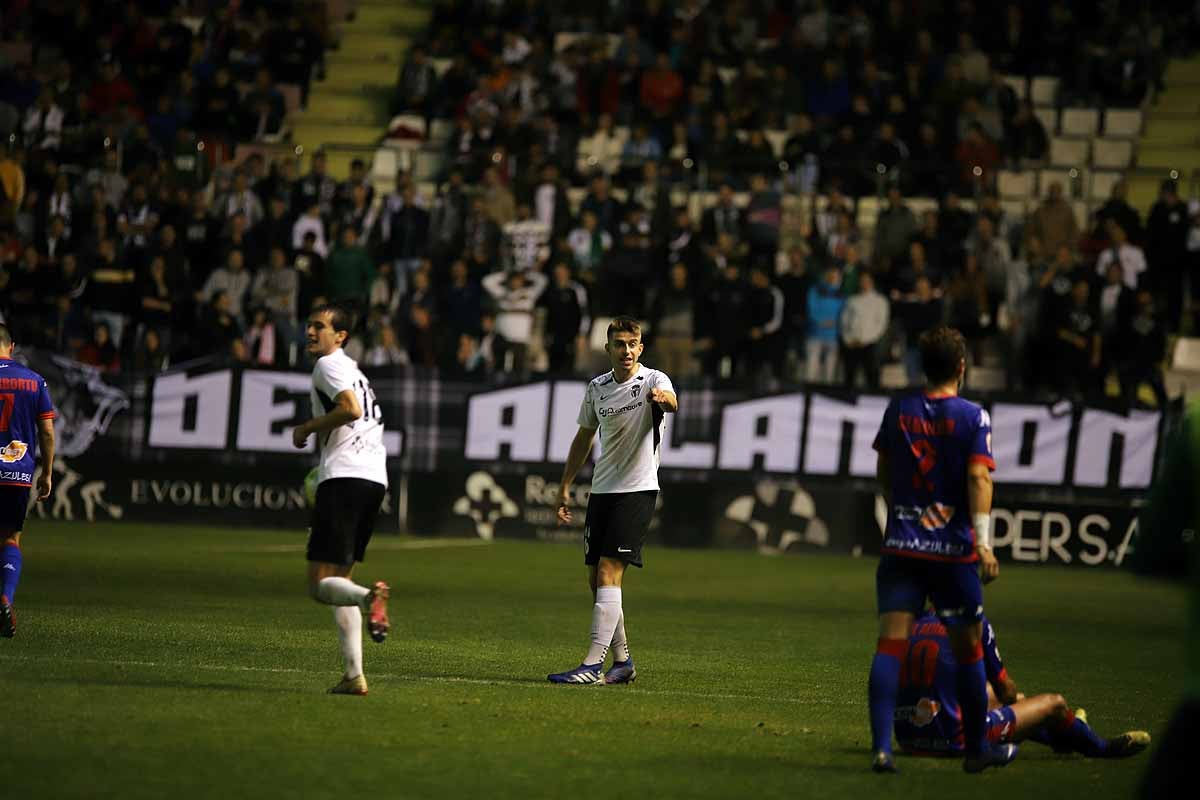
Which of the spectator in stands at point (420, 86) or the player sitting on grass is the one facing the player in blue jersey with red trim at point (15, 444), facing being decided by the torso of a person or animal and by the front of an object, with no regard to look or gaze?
the spectator in stands

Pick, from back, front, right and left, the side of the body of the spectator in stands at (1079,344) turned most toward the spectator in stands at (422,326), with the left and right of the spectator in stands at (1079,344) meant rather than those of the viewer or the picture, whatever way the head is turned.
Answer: right

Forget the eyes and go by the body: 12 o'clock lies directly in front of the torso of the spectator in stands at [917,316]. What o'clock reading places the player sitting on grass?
The player sitting on grass is roughly at 12 o'clock from the spectator in stands.

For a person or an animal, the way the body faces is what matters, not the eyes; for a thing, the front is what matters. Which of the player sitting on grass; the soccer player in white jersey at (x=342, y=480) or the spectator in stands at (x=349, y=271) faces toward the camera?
the spectator in stands

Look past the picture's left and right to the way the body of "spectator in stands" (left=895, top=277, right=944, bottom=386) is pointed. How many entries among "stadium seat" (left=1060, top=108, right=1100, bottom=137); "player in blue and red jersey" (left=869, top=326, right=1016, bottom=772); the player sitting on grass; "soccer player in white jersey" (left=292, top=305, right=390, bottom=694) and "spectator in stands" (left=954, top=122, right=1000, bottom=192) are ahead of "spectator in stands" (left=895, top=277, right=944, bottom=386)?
3

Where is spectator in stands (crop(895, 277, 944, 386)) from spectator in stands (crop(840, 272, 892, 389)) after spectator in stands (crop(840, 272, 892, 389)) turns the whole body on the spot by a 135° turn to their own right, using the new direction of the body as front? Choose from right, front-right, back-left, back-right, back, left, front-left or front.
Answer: back-right

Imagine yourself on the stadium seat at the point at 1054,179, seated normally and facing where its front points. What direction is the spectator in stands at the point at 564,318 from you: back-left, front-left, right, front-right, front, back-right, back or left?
front-right

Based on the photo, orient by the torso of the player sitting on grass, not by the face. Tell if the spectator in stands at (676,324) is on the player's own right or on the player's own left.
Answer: on the player's own left

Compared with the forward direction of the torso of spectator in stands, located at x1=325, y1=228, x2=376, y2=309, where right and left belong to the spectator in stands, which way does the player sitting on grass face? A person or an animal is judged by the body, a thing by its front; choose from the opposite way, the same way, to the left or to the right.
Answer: to the left

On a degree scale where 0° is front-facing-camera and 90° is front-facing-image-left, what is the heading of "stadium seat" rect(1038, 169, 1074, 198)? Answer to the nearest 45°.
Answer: approximately 0°

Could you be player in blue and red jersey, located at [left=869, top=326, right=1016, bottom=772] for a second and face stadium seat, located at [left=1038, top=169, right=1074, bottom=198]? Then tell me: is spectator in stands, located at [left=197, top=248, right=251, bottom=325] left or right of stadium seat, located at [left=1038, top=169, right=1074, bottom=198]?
left
